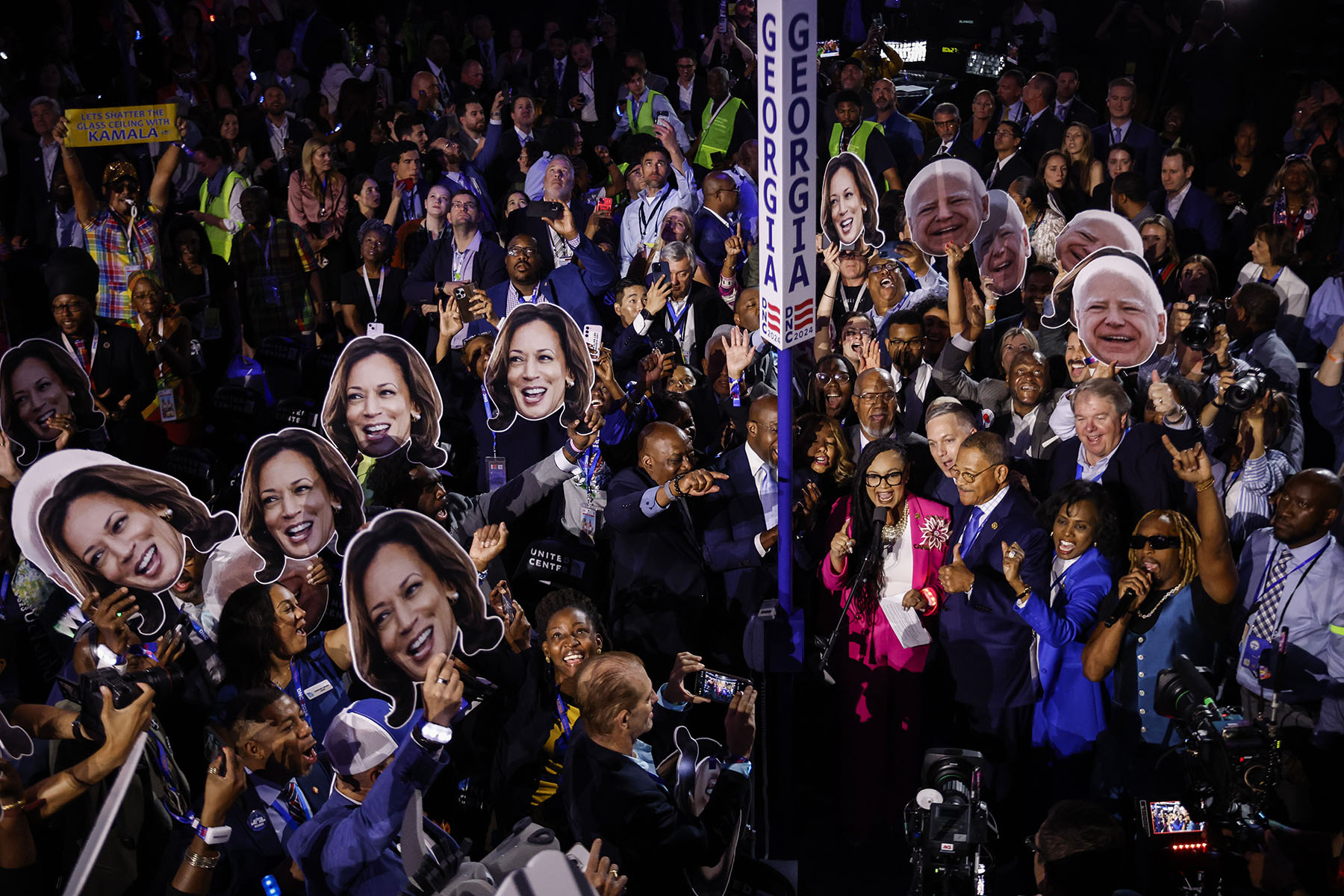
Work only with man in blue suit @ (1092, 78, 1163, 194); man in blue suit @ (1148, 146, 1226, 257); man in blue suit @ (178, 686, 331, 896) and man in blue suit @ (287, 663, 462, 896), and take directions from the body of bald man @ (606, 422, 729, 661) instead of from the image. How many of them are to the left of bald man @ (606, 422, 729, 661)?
2

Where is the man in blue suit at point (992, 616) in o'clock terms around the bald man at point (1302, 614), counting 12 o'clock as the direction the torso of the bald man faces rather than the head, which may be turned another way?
The man in blue suit is roughly at 1 o'clock from the bald man.

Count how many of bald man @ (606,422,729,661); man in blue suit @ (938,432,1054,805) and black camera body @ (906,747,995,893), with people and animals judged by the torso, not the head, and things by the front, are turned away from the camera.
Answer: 1

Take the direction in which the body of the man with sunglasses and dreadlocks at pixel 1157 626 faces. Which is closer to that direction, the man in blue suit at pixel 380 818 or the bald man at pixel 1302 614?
the man in blue suit

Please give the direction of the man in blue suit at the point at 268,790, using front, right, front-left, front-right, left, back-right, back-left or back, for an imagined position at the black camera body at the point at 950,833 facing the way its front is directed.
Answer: left

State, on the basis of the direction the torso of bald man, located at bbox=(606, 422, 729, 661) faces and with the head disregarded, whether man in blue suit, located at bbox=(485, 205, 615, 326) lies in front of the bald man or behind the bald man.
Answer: behind

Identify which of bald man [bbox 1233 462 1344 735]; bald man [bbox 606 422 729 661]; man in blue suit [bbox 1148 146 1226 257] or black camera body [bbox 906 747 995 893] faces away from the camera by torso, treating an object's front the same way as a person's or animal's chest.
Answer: the black camera body

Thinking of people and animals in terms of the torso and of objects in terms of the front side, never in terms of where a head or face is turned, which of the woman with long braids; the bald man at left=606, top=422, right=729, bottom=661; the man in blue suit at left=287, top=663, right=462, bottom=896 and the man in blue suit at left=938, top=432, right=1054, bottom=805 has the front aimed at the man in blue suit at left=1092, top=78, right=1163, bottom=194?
the man in blue suit at left=287, top=663, right=462, bottom=896

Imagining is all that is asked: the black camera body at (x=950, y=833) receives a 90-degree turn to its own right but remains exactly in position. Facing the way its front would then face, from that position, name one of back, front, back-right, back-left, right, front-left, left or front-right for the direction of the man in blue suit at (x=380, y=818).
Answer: back

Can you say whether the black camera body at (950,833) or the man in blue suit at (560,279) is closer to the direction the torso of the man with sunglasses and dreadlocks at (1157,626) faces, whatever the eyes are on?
the black camera body

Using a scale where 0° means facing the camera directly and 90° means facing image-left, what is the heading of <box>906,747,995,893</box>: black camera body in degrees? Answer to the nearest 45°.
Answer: approximately 180°

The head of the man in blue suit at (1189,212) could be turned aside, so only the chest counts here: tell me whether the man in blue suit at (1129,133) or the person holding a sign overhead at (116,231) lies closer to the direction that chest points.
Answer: the person holding a sign overhead

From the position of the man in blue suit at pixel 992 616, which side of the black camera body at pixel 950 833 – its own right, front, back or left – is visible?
front
